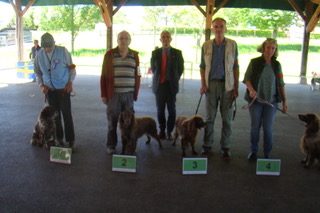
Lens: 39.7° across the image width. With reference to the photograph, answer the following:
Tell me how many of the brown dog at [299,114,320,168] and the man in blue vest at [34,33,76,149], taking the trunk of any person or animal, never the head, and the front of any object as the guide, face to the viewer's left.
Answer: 1

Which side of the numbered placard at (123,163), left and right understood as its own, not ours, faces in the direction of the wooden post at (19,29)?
back

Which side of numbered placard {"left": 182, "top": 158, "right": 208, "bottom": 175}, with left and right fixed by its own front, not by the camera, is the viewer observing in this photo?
front

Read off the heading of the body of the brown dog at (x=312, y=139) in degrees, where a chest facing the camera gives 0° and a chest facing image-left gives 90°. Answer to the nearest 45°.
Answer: approximately 90°

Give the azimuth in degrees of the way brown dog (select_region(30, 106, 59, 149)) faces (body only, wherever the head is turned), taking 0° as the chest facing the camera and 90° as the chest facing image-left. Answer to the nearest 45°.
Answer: approximately 315°

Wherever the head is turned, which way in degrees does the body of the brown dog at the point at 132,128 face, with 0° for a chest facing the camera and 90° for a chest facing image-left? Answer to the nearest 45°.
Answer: approximately 45°

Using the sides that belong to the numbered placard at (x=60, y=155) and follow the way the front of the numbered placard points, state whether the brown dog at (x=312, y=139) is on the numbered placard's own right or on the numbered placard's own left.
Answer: on the numbered placard's own left
